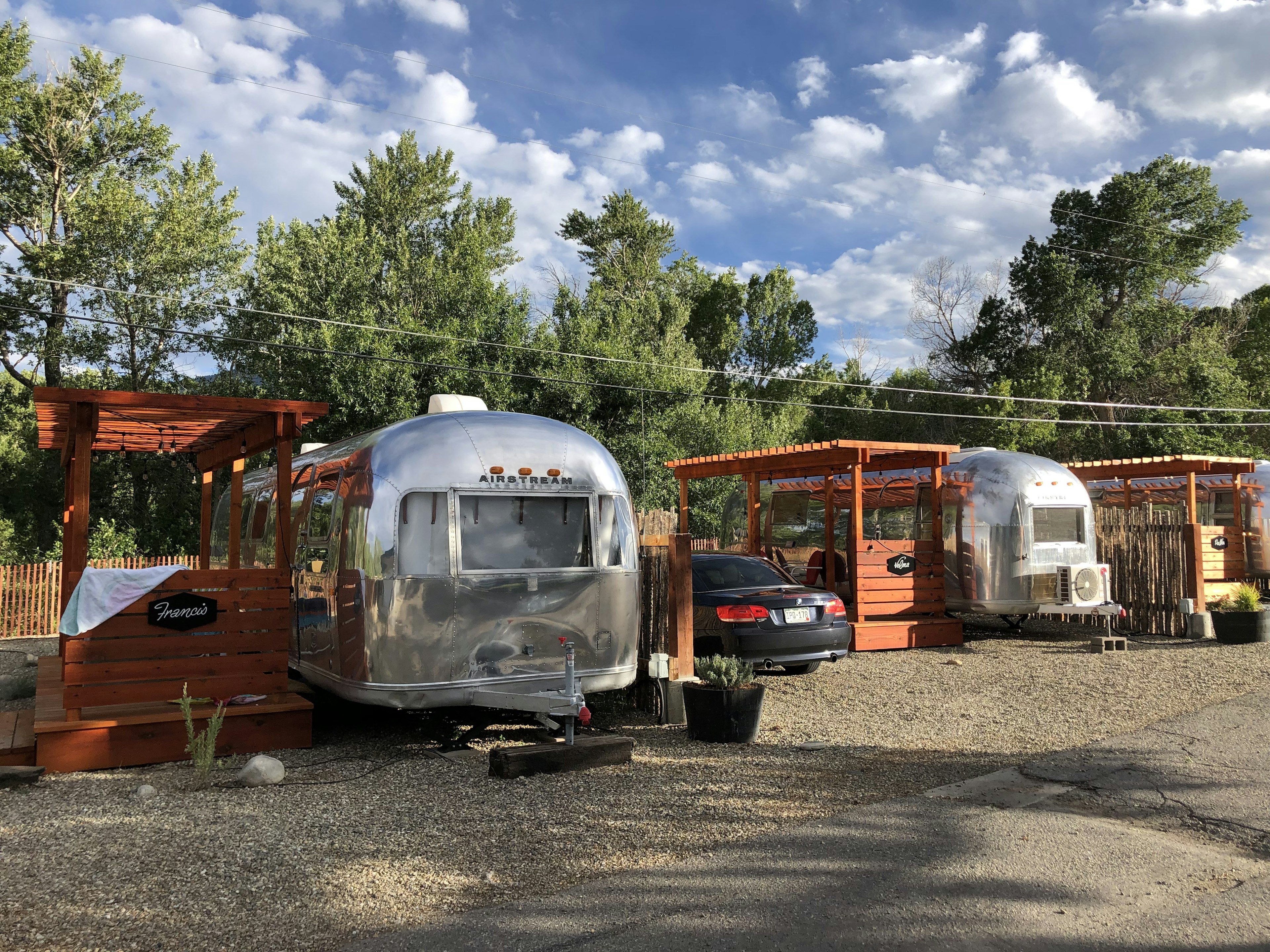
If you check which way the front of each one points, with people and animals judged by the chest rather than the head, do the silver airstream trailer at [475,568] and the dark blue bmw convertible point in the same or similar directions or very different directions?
very different directions

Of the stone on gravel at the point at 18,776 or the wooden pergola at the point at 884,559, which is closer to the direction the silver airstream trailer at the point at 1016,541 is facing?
the stone on gravel

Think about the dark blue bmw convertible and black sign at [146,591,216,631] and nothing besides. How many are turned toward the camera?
1

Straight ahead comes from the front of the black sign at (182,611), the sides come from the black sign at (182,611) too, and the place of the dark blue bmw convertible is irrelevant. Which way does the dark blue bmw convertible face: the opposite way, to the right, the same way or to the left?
the opposite way

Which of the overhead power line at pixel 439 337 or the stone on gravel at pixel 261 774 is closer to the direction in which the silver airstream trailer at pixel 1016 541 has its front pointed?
the stone on gravel

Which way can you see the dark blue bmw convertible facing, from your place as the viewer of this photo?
facing away from the viewer and to the left of the viewer

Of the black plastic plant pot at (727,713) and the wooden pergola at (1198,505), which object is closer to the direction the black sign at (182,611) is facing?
the black plastic plant pot

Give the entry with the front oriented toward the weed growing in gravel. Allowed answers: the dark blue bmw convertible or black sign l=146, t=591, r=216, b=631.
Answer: the black sign

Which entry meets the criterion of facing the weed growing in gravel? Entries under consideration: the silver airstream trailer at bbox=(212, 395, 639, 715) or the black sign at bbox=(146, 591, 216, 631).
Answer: the black sign

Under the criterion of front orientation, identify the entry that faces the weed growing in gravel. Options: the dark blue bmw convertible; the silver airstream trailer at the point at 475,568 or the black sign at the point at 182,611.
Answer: the black sign

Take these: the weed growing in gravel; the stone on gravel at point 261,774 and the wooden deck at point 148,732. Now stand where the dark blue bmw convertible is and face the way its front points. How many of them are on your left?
3

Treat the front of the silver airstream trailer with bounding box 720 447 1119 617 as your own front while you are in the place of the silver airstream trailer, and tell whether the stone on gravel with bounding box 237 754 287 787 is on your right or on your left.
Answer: on your right

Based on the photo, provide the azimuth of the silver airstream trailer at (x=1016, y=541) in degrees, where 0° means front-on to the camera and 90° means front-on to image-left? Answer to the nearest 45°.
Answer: approximately 315°

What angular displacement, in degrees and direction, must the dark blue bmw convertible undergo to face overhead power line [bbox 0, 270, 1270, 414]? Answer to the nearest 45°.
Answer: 0° — it already faces it
